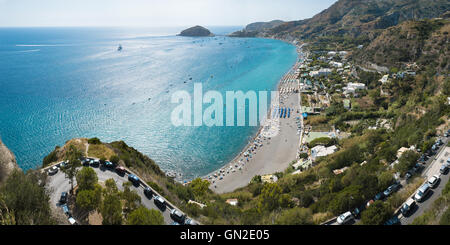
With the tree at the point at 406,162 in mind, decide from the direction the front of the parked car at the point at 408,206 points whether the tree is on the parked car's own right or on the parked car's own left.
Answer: on the parked car's own right

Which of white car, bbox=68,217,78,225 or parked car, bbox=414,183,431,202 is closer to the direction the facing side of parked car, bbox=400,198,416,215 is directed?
the white car

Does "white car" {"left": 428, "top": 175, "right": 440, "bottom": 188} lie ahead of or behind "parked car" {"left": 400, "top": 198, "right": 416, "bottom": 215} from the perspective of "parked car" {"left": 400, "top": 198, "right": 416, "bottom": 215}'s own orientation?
behind

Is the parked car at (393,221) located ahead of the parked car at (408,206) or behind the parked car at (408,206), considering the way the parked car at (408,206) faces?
ahead
